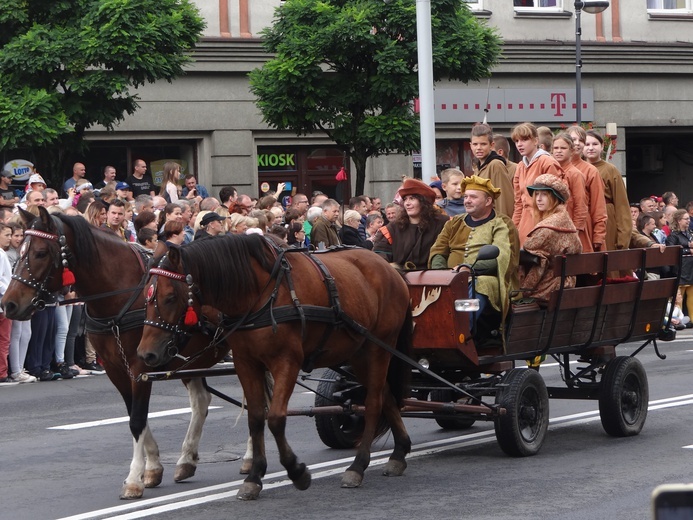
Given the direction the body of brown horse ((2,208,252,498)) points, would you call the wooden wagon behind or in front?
behind

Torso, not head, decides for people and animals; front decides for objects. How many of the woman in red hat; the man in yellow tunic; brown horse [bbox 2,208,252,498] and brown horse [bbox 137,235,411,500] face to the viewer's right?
0

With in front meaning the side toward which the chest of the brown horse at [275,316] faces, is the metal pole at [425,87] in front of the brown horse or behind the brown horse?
behind

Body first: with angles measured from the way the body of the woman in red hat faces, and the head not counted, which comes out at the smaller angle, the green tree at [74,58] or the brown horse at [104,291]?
the brown horse

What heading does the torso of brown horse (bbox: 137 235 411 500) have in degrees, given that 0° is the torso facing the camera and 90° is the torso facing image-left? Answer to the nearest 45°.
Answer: approximately 45°

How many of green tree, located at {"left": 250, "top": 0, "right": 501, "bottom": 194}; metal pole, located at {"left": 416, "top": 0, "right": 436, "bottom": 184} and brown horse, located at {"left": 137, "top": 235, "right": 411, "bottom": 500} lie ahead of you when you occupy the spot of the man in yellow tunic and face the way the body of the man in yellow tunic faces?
1

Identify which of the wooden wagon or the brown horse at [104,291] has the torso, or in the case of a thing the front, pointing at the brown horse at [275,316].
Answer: the wooden wagon

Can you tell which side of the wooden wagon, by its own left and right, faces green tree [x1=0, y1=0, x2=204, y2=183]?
right

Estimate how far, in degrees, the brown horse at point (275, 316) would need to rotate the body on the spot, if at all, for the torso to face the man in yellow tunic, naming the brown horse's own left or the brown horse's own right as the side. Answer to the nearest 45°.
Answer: approximately 180°

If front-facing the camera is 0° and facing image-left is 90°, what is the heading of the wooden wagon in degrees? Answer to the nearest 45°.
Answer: approximately 45°

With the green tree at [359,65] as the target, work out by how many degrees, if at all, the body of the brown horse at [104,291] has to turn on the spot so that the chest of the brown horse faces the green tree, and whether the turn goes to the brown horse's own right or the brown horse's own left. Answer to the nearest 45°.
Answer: approximately 135° to the brown horse's own right

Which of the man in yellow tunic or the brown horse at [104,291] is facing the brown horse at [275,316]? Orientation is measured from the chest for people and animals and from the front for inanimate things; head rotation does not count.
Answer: the man in yellow tunic

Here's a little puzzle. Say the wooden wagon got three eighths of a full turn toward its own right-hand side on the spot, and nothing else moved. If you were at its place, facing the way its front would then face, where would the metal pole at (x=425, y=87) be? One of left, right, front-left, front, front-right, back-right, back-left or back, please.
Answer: front

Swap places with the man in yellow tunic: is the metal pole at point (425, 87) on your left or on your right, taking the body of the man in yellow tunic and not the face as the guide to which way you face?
on your right

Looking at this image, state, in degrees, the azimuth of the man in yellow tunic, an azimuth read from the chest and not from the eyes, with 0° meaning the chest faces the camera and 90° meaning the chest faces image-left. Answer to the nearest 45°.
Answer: approximately 45°

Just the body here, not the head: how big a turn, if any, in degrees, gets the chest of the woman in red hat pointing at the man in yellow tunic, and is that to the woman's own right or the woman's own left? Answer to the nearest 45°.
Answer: approximately 90° to the woman's own left
